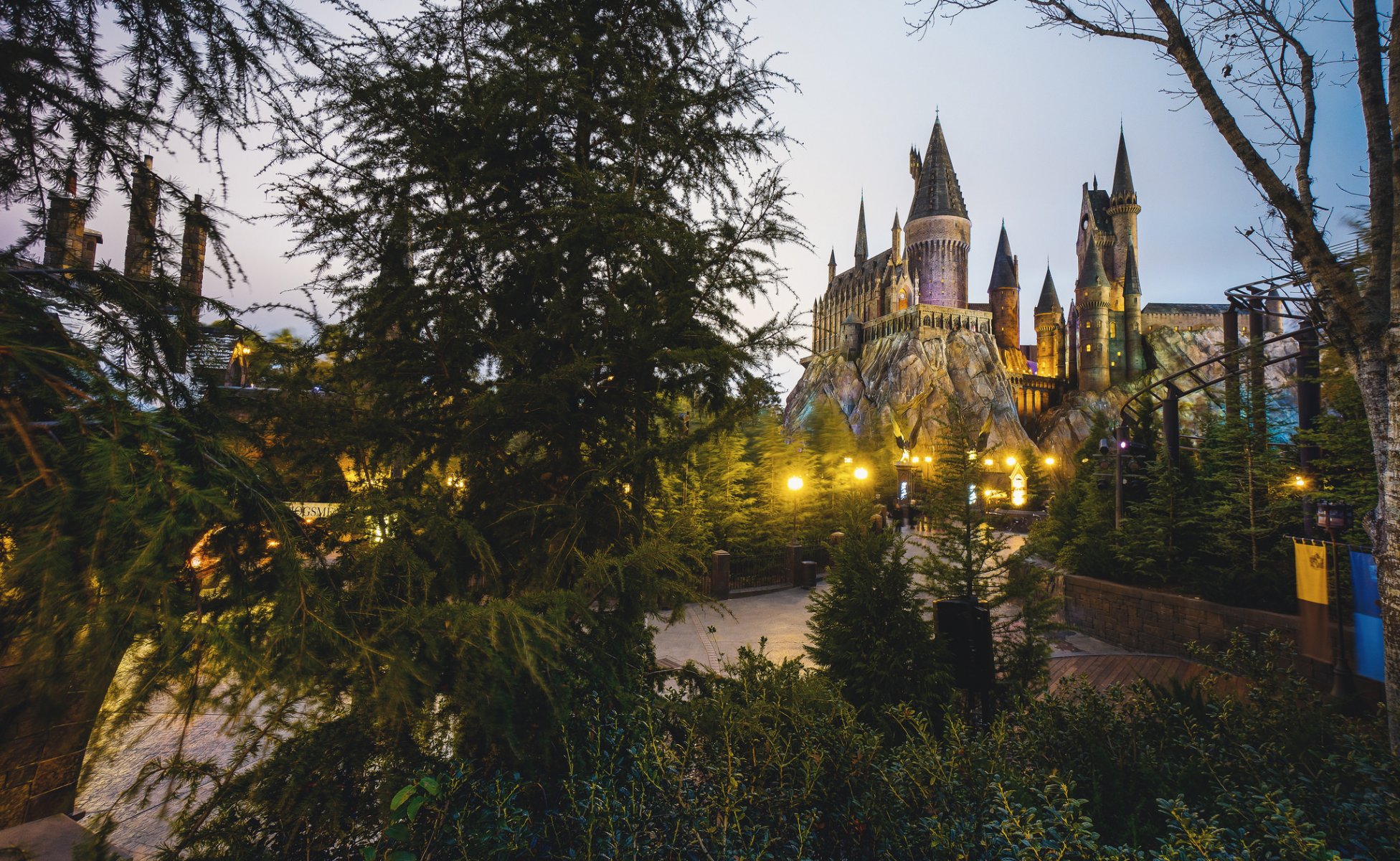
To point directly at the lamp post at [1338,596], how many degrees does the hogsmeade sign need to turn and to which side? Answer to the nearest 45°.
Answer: approximately 90° to its left

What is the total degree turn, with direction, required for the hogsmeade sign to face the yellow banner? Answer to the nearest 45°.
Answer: approximately 90° to its left

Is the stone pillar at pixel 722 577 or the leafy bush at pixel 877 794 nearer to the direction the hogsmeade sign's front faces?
the leafy bush

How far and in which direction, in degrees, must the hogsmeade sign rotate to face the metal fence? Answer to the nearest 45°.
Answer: approximately 135° to its left

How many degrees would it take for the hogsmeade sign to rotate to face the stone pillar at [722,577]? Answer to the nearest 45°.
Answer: approximately 135° to its left

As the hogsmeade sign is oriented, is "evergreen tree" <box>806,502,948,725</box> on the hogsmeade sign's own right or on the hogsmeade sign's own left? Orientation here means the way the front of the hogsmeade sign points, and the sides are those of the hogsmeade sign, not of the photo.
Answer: on the hogsmeade sign's own left

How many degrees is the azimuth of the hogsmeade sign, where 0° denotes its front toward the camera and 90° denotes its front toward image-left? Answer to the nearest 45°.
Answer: approximately 0°

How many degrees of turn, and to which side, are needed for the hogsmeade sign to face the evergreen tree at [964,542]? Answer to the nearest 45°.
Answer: approximately 90° to its left

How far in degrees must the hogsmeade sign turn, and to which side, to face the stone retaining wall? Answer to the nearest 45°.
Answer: approximately 90° to its left

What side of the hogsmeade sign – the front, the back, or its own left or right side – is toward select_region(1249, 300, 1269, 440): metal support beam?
left

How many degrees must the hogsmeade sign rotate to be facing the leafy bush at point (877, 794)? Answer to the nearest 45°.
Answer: approximately 45° to its left
